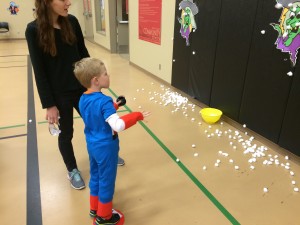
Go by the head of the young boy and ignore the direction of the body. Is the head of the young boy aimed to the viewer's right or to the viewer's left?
to the viewer's right

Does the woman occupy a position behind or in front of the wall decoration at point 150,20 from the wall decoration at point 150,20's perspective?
in front

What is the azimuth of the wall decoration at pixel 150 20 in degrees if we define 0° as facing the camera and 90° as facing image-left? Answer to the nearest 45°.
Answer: approximately 45°

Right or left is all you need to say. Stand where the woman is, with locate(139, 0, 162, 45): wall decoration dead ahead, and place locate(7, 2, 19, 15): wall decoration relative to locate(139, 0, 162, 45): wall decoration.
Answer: left

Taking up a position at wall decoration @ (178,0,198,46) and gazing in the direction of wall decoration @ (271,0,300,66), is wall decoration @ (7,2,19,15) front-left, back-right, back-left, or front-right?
back-right

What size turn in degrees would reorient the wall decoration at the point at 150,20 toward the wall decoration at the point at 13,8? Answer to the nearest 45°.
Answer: approximately 90° to its right

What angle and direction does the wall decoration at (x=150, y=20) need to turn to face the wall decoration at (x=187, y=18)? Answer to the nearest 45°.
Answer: approximately 45° to its left

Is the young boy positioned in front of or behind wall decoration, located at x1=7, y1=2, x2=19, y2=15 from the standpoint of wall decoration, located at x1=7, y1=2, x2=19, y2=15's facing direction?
in front

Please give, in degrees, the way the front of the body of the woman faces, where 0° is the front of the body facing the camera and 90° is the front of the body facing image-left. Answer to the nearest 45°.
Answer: approximately 315°

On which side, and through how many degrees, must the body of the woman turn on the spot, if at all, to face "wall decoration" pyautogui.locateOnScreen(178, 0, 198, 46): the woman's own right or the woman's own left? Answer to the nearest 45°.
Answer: approximately 90° to the woman's own left

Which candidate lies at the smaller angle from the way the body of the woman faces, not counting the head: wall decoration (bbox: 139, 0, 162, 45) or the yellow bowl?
the yellow bowl
